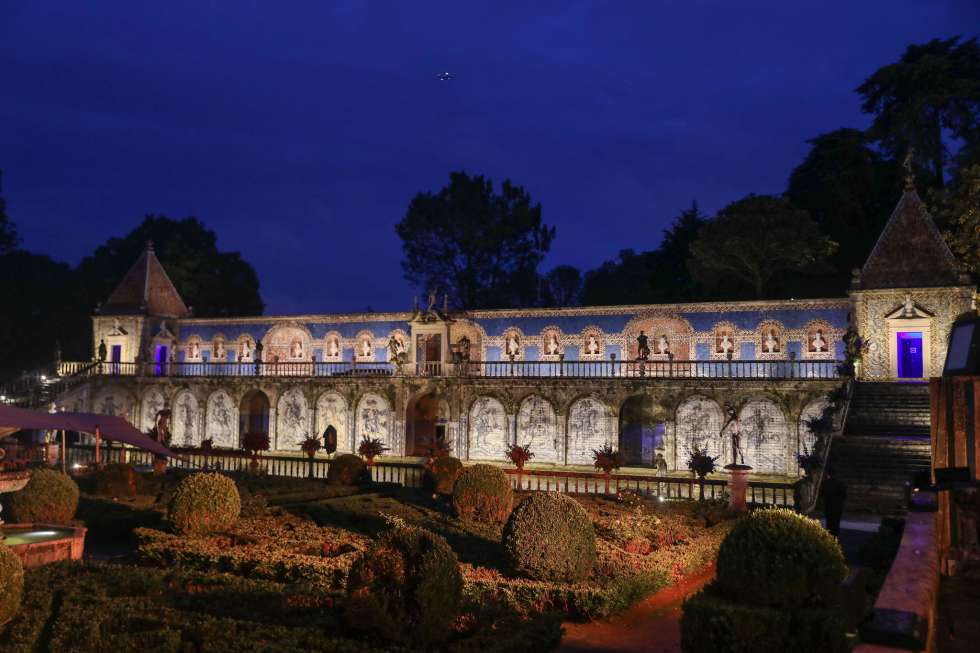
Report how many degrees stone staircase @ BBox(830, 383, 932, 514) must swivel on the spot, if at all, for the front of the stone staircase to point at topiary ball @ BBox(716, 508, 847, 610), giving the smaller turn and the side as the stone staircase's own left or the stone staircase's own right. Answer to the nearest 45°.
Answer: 0° — it already faces it

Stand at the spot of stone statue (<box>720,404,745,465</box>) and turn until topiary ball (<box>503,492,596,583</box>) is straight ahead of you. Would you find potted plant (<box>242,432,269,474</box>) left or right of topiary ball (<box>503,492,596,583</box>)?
right

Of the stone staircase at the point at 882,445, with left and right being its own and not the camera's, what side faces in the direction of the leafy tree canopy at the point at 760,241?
back

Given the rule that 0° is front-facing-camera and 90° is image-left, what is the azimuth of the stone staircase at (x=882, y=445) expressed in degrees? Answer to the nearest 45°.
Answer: approximately 0°

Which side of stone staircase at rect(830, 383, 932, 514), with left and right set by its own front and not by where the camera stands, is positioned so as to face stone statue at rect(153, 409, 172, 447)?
right

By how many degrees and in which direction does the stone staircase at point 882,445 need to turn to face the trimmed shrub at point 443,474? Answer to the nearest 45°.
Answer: approximately 45° to its right

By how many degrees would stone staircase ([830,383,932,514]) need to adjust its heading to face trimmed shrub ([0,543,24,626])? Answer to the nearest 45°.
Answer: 0° — it already faces it
